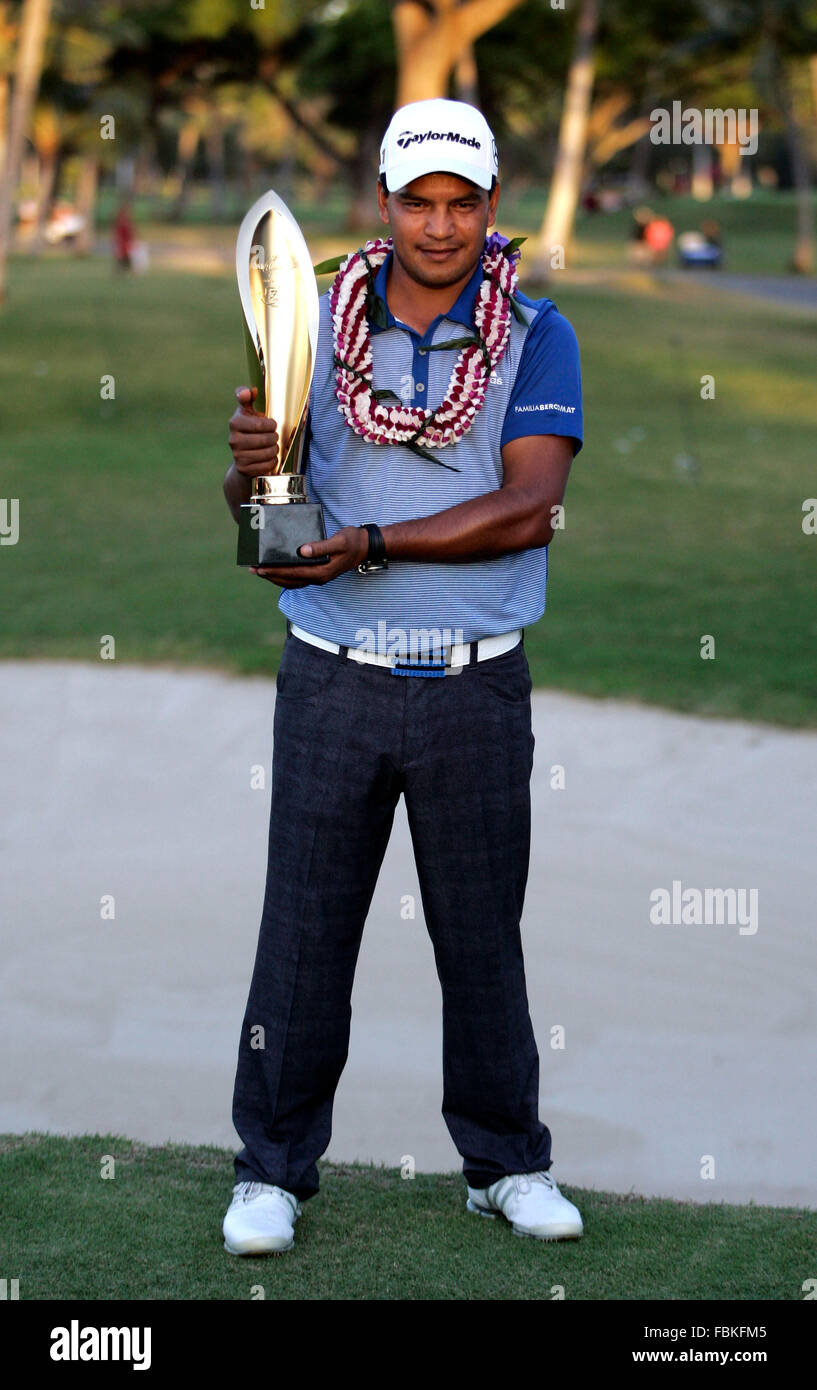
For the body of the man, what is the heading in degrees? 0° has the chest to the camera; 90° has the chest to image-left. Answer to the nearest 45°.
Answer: approximately 0°
